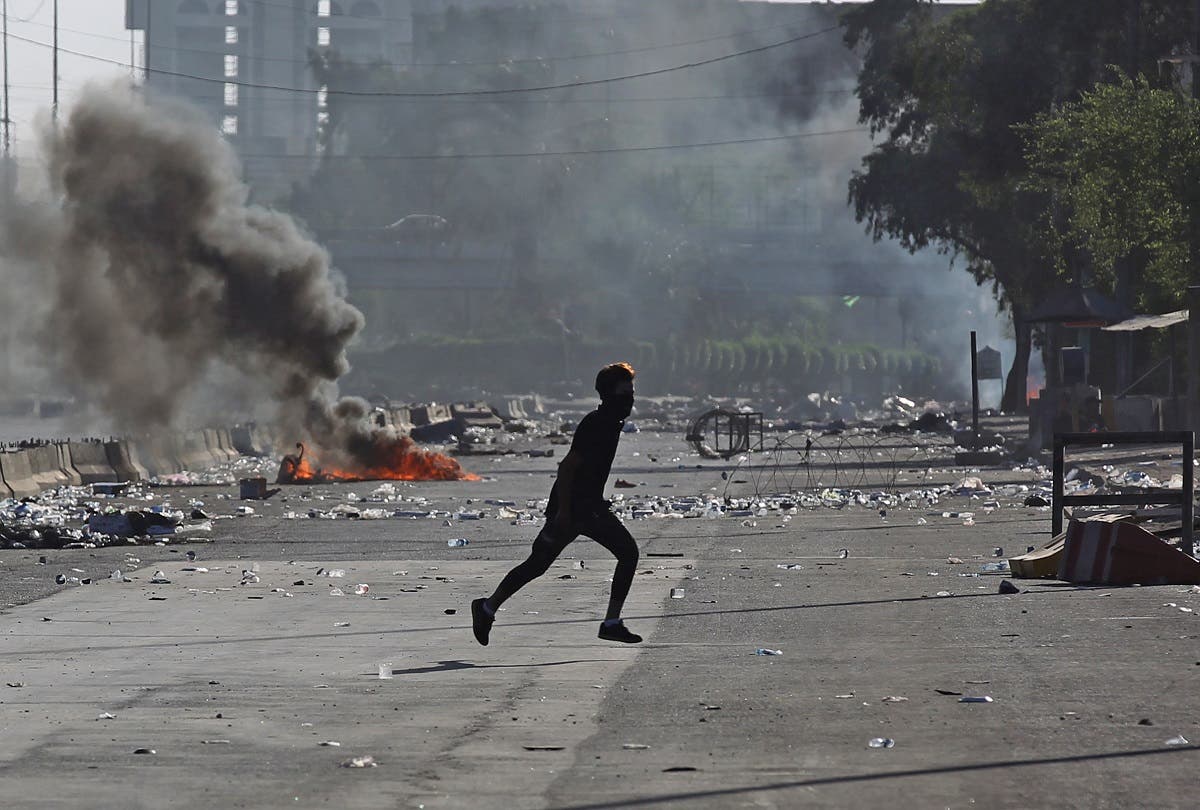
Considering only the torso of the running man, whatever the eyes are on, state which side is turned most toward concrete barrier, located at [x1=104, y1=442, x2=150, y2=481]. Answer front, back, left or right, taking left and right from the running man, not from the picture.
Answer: left

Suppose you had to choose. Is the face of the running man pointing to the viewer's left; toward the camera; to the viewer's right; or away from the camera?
to the viewer's right

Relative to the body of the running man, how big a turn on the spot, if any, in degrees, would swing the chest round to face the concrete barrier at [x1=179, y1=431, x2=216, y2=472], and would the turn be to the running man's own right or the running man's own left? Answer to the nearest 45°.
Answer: approximately 90° to the running man's own left

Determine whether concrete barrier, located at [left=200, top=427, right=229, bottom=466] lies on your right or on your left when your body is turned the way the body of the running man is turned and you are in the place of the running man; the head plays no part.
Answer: on your left

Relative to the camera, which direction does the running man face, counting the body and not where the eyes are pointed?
to the viewer's right

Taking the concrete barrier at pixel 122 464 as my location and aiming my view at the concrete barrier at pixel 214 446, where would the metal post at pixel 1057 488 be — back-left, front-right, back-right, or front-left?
back-right

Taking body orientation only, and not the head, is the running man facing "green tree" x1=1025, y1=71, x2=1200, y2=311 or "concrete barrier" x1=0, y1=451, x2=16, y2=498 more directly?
the green tree

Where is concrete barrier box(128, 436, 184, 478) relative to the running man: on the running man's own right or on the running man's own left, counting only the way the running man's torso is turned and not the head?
on the running man's own left

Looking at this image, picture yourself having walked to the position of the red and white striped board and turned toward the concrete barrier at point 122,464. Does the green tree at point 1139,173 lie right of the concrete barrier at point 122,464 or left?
right
